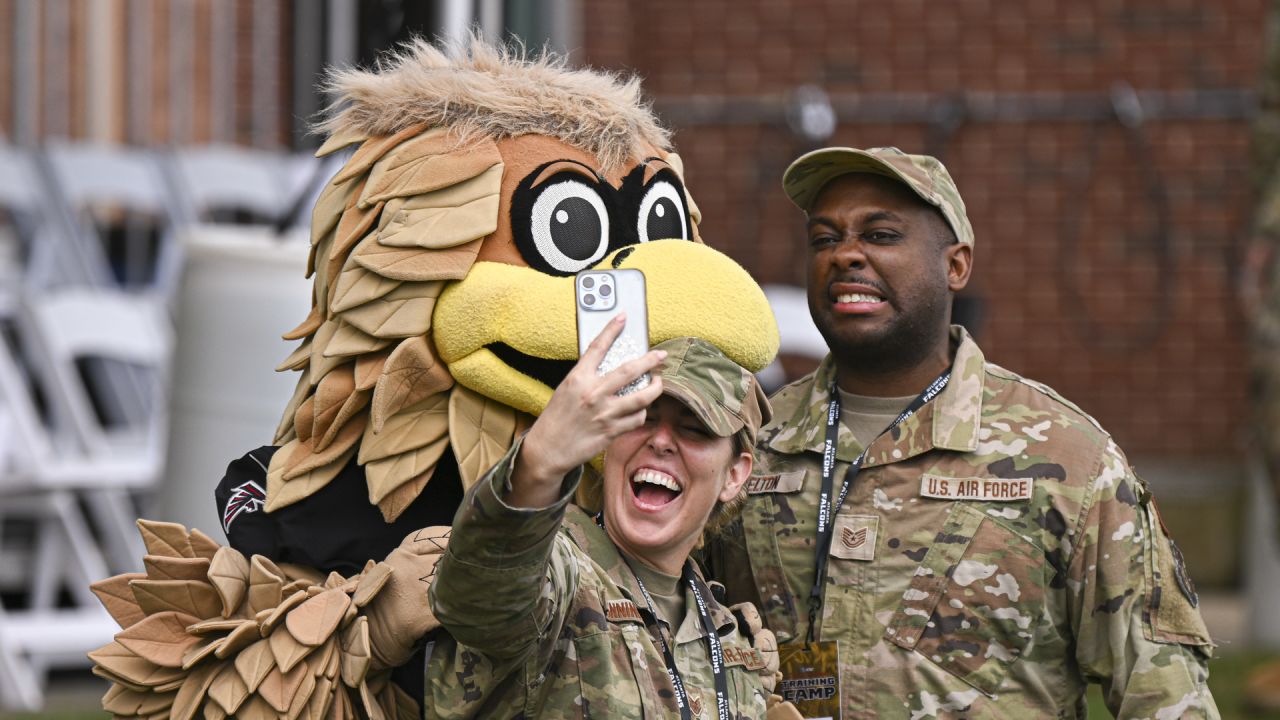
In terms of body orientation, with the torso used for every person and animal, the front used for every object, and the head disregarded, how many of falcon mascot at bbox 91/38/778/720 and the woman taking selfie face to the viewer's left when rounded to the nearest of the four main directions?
0

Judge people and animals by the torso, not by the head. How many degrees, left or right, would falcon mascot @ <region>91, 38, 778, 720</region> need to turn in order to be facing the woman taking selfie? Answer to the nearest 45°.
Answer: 0° — it already faces them

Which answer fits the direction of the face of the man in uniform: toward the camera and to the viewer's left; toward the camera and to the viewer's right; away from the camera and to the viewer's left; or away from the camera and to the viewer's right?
toward the camera and to the viewer's left

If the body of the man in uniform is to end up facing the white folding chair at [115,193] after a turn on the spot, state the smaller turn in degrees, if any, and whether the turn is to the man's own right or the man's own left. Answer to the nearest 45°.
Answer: approximately 90° to the man's own right

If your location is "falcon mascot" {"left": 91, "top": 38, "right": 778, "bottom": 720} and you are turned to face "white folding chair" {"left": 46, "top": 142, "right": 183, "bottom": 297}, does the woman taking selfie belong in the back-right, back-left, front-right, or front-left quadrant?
back-right

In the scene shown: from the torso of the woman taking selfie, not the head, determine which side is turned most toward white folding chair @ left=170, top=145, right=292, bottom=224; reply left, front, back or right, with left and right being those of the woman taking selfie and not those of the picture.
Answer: back

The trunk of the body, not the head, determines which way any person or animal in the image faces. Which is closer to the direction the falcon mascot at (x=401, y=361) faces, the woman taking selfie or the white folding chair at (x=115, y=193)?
the woman taking selfie

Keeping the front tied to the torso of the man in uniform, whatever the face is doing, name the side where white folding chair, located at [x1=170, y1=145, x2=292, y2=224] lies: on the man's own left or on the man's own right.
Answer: on the man's own right

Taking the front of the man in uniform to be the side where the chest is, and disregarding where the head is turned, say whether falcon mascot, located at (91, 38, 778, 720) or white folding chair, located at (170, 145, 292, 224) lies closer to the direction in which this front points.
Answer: the falcon mascot

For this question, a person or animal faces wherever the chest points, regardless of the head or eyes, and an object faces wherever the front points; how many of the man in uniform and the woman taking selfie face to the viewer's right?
0
